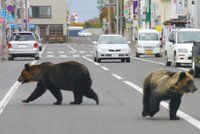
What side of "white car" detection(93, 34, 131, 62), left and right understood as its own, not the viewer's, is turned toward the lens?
front

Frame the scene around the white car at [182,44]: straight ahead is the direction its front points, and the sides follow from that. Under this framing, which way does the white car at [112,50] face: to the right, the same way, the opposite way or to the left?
the same way

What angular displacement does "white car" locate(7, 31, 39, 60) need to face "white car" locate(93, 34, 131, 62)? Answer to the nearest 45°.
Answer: approximately 135° to its right

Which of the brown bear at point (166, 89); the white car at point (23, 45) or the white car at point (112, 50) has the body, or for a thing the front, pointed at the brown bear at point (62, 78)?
the white car at point (112, 50)

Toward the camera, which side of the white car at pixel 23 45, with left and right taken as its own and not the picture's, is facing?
back

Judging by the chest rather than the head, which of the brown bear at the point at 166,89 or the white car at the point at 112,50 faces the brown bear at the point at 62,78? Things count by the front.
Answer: the white car

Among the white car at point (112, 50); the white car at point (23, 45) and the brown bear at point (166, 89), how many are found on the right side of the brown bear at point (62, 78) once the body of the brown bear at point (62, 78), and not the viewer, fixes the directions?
2

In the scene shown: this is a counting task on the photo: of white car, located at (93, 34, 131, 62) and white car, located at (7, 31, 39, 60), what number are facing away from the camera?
1

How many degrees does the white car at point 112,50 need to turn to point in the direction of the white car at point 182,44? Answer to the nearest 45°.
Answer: approximately 45° to its left

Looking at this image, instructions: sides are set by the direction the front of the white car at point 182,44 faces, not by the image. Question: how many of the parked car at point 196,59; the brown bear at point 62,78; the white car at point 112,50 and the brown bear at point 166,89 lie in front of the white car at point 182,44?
3

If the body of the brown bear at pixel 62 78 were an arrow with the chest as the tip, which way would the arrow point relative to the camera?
to the viewer's left

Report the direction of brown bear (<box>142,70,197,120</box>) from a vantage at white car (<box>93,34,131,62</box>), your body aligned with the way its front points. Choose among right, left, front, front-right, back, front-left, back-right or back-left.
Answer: front

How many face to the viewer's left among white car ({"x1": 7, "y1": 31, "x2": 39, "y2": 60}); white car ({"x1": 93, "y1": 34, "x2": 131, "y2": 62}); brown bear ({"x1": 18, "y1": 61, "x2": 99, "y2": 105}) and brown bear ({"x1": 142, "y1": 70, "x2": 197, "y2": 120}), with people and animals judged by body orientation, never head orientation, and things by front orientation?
1

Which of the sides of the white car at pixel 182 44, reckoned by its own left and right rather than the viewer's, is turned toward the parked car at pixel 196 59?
front
